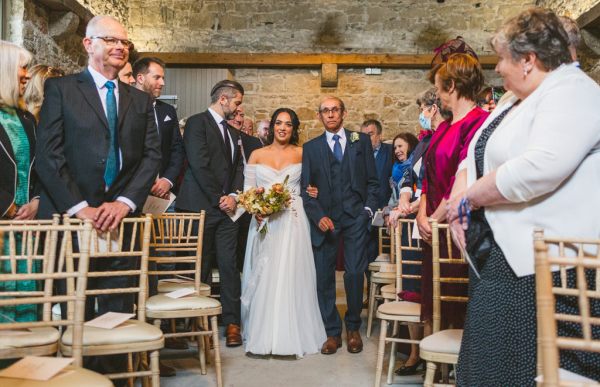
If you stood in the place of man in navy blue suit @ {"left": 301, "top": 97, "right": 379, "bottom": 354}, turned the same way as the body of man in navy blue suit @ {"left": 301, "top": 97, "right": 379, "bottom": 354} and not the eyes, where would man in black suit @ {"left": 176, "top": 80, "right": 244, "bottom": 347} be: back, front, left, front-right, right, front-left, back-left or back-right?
right

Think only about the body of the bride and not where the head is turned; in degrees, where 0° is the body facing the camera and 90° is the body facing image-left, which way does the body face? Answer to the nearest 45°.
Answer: approximately 0°

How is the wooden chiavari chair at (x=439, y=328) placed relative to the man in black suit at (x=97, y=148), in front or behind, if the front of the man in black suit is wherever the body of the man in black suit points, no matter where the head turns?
in front

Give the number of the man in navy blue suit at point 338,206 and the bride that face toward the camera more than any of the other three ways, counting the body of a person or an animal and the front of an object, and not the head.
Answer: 2

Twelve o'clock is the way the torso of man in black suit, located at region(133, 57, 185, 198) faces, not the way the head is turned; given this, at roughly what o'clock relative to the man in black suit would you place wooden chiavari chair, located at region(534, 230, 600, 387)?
The wooden chiavari chair is roughly at 1 o'clock from the man in black suit.

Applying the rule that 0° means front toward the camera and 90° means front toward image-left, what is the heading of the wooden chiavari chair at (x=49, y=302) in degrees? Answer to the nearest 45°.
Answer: approximately 315°

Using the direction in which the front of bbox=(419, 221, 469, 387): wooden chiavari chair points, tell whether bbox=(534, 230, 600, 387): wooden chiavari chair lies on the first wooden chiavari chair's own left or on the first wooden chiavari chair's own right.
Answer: on the first wooden chiavari chair's own left

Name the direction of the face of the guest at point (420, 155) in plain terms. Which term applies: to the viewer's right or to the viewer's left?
to the viewer's left

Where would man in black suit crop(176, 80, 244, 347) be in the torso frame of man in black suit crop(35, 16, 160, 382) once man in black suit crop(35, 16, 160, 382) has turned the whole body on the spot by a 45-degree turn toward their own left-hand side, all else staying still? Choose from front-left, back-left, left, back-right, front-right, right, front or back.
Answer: front-left

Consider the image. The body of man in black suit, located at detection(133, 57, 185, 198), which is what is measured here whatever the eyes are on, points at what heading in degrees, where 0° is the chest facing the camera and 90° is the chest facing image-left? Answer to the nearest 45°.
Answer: approximately 315°
